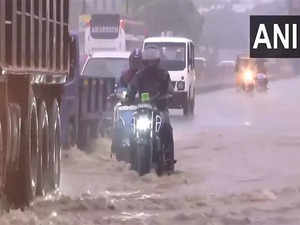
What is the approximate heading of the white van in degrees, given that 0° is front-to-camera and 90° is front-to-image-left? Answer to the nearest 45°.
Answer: approximately 0°

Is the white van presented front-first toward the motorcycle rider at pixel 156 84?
yes

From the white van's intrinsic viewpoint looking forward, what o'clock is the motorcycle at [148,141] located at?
The motorcycle is roughly at 12 o'clock from the white van.
